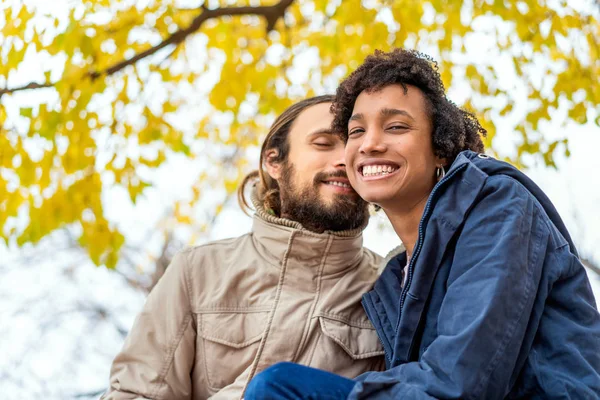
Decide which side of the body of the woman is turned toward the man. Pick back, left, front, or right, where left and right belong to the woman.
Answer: right

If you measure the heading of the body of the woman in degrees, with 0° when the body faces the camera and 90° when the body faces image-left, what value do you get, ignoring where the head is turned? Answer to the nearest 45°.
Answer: approximately 45°

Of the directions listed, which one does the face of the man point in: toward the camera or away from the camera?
toward the camera
